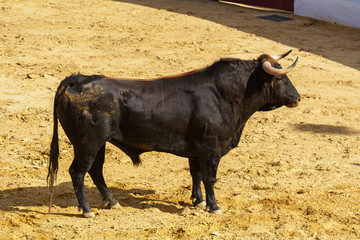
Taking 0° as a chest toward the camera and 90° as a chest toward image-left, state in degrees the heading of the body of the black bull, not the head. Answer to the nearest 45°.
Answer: approximately 270°
